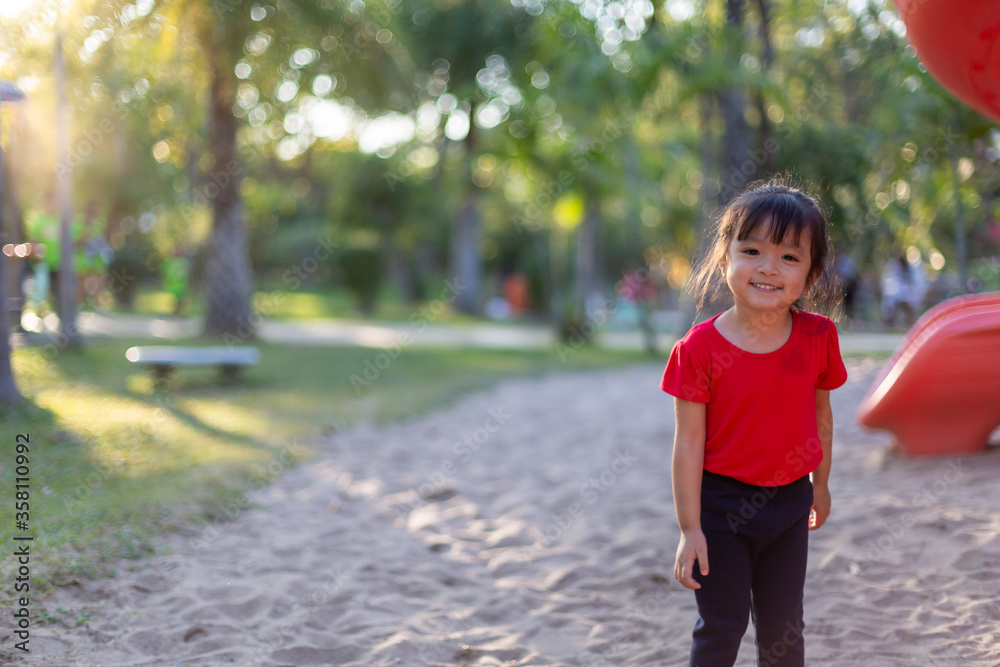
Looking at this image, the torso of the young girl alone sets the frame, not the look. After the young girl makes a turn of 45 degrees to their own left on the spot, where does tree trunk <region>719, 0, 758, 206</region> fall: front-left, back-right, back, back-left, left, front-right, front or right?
back-left

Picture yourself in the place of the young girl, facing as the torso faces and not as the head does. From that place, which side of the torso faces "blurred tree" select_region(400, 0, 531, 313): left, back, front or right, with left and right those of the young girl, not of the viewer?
back

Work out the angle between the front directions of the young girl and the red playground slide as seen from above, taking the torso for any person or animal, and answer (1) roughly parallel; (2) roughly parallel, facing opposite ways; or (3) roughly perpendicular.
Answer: roughly perpendicular

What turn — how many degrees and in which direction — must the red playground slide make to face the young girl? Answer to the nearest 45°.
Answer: approximately 90° to its left

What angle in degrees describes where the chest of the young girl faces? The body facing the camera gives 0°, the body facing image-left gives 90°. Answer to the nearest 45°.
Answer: approximately 0°

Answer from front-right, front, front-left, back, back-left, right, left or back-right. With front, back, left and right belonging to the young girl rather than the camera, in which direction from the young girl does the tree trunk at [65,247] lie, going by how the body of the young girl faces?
back-right

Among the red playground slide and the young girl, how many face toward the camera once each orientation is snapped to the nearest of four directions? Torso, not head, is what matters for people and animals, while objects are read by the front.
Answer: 1

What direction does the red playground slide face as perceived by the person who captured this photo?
facing to the left of the viewer
